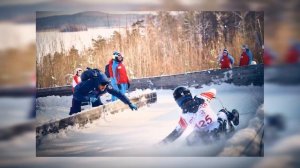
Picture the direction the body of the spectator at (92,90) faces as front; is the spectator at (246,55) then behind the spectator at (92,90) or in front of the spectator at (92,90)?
in front

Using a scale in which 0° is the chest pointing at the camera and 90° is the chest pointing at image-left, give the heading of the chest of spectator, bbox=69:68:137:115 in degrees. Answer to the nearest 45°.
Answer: approximately 315°

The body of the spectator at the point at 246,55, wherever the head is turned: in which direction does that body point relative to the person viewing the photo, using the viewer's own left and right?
facing the viewer and to the left of the viewer

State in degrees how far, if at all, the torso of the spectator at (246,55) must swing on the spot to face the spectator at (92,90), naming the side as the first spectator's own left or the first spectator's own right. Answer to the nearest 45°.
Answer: approximately 45° to the first spectator's own right

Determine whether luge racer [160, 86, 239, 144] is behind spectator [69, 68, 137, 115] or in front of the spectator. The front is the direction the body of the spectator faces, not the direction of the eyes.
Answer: in front

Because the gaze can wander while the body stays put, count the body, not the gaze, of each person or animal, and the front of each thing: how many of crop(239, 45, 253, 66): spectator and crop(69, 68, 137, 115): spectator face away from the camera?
0

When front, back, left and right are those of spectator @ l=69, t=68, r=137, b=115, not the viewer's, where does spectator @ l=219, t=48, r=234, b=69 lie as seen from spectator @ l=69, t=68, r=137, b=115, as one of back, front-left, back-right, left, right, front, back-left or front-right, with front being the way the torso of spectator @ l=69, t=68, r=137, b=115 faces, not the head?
front-left
